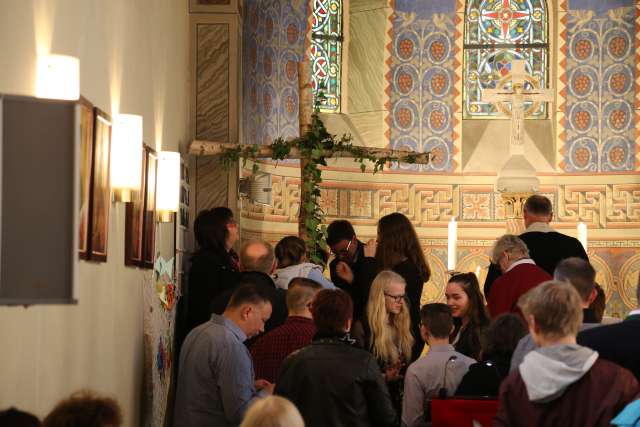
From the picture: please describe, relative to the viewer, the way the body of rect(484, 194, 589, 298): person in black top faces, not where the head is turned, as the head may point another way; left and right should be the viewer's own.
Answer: facing away from the viewer

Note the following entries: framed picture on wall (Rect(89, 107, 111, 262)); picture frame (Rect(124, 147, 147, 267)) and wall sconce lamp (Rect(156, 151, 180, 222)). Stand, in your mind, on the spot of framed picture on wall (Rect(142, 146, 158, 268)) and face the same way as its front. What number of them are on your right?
2

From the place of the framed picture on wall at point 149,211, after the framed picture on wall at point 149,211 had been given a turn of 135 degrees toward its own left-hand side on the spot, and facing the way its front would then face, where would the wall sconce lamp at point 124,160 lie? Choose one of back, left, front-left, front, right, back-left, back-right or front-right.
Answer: back-left

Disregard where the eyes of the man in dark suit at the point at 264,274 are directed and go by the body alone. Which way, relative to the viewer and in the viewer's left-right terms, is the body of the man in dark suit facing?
facing away from the viewer

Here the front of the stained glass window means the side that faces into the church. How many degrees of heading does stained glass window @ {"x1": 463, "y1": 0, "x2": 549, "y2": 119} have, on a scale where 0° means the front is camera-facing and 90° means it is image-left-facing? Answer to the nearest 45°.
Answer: approximately 0°

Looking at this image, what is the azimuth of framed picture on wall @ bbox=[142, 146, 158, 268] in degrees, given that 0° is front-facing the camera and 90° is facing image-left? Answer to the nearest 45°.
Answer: approximately 270°

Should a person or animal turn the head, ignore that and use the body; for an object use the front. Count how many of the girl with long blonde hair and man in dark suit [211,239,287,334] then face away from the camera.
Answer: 1

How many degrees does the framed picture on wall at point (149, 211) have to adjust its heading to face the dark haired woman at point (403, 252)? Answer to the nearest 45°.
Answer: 0° — it already faces them

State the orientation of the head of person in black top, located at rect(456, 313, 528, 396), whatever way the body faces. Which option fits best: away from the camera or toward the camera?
away from the camera

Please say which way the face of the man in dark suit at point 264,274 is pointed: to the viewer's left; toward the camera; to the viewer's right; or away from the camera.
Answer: away from the camera

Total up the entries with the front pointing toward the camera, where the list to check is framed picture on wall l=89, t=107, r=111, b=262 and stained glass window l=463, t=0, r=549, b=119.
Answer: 1

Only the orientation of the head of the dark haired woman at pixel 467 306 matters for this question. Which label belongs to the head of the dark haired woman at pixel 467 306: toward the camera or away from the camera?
toward the camera

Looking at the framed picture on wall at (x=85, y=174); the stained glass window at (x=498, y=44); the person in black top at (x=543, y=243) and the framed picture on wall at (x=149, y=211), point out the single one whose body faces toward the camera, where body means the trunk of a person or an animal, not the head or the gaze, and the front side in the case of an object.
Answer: the stained glass window

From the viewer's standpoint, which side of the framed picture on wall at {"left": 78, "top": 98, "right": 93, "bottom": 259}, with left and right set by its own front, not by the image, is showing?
right

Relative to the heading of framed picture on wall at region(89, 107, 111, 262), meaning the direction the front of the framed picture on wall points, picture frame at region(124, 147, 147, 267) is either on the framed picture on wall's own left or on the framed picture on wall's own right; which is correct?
on the framed picture on wall's own left
